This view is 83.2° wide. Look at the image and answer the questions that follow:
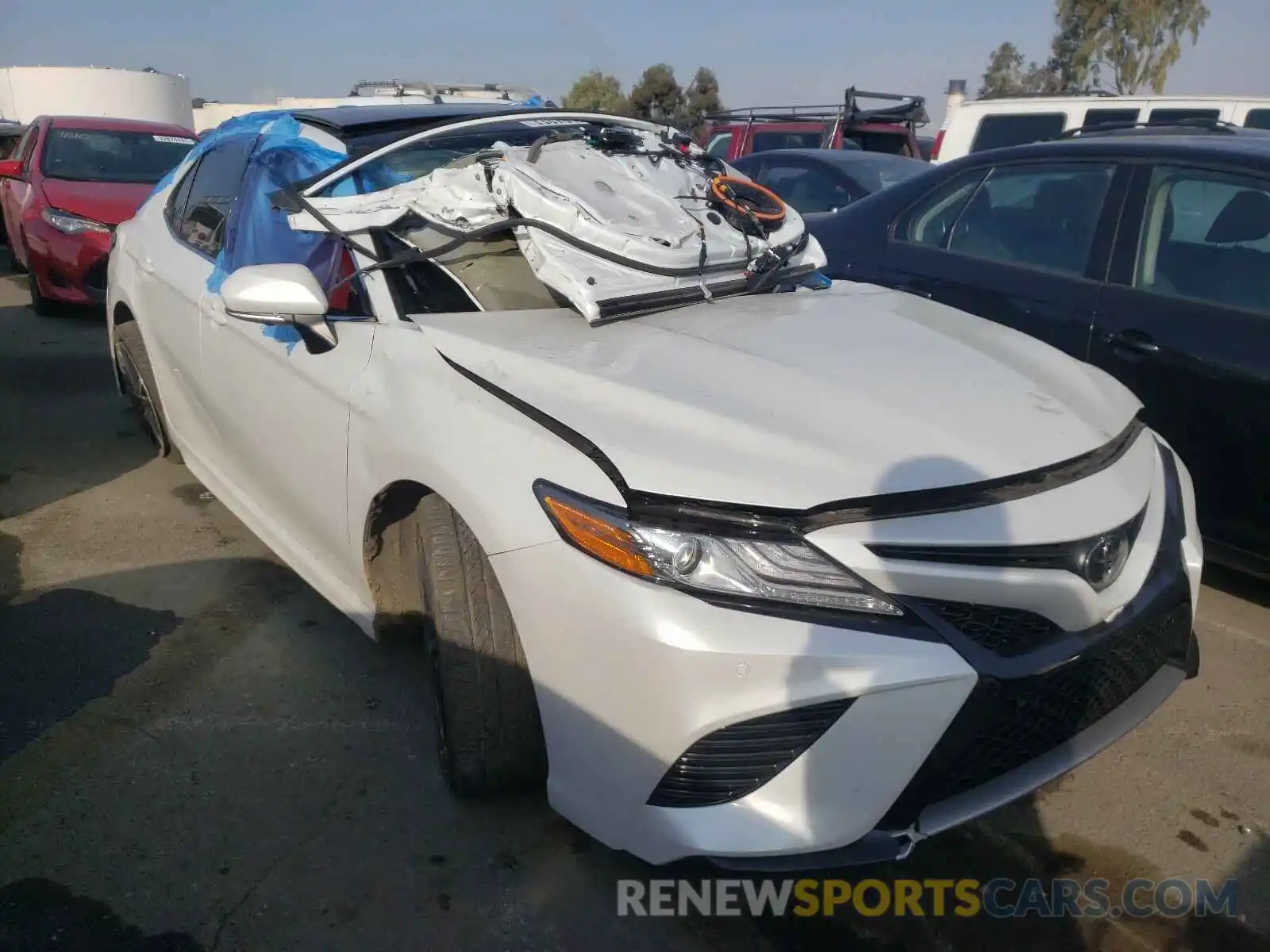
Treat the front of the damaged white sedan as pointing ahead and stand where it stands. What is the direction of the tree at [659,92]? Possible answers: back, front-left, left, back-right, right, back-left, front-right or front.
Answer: back-left

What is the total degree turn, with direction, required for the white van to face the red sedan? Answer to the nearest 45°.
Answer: approximately 135° to its right

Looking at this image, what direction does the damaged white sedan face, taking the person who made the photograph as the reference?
facing the viewer and to the right of the viewer

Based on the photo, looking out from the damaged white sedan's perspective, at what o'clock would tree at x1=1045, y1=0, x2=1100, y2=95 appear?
The tree is roughly at 8 o'clock from the damaged white sedan.

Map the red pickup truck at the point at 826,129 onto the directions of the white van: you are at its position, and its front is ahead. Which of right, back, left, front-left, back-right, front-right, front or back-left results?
back-left

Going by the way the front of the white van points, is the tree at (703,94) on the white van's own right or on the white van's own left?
on the white van's own left

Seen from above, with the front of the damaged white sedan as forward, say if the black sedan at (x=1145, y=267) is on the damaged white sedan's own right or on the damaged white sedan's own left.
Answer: on the damaged white sedan's own left

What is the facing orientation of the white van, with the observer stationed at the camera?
facing to the right of the viewer

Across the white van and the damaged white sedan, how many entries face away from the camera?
0
